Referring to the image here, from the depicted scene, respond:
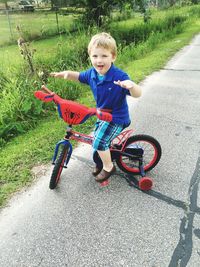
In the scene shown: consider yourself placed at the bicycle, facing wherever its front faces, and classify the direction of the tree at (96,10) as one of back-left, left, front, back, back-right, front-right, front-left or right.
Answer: back-right

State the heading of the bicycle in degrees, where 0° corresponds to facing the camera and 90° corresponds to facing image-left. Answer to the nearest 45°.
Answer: approximately 45°
